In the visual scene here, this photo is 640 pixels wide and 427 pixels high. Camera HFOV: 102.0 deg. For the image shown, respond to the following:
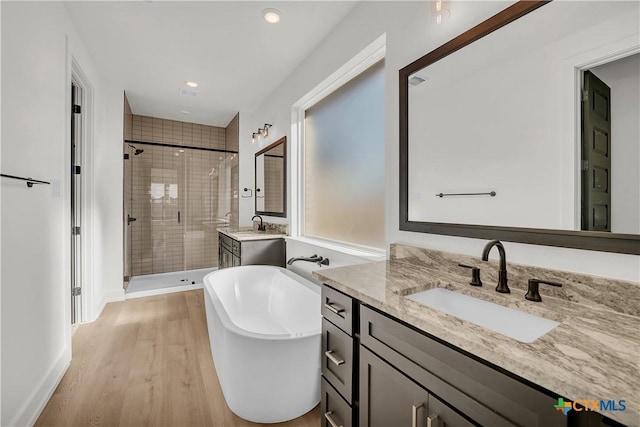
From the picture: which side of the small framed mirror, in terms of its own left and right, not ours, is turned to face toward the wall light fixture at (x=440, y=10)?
left

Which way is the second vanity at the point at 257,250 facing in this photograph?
to the viewer's left

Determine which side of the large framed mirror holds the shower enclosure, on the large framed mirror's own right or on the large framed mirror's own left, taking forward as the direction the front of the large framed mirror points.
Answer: on the large framed mirror's own right

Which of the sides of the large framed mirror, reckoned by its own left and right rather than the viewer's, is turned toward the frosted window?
right

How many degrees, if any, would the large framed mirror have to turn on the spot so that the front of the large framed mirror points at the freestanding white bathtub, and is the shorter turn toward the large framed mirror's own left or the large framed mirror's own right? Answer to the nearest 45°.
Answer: approximately 45° to the large framed mirror's own right

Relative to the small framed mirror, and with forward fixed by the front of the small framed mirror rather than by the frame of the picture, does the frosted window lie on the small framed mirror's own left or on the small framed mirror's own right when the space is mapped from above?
on the small framed mirror's own left

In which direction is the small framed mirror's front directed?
to the viewer's left
